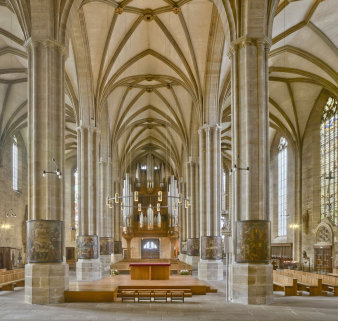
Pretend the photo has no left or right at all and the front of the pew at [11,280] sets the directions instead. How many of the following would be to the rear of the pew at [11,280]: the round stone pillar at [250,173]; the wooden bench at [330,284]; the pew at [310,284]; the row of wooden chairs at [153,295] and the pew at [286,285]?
0

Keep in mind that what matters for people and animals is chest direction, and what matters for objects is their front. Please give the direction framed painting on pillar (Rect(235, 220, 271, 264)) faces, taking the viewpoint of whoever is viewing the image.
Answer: facing the viewer

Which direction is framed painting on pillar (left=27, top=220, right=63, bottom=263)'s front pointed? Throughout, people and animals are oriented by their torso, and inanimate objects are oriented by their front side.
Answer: toward the camera

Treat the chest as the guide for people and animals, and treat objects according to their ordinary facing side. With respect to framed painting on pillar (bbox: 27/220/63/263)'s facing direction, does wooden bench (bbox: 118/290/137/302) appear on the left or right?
on its left

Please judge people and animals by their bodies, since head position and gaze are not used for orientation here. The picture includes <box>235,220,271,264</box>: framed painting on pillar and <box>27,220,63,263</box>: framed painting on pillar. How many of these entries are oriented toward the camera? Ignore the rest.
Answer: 2

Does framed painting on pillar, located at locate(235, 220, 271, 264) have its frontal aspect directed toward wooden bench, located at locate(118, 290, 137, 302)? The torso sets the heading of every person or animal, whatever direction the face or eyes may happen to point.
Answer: no
